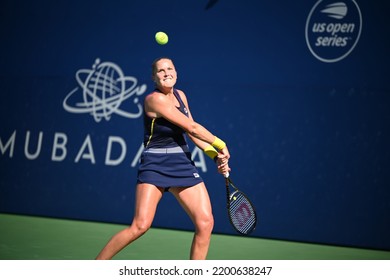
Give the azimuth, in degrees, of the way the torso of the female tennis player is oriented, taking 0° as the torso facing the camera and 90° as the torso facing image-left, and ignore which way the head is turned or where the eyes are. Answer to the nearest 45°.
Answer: approximately 315°
